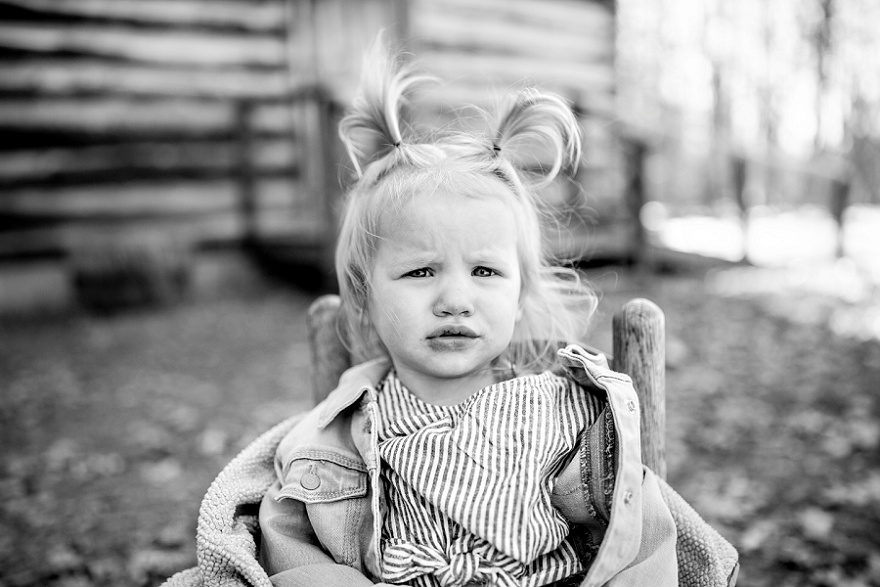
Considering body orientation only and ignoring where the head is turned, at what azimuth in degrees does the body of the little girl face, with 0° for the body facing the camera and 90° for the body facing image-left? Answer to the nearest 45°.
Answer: approximately 0°
